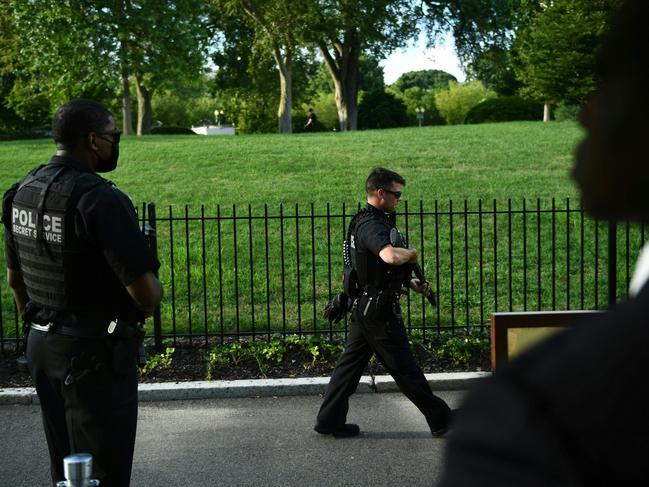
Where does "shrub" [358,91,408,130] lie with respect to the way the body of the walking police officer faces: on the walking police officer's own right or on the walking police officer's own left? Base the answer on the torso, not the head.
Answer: on the walking police officer's own left

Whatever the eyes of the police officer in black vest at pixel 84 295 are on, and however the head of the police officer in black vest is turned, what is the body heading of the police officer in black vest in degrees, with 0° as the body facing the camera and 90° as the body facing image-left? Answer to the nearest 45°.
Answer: approximately 225°

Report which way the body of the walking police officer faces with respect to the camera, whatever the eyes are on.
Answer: to the viewer's right

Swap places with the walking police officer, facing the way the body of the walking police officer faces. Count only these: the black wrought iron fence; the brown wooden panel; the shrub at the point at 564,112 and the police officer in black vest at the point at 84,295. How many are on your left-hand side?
2

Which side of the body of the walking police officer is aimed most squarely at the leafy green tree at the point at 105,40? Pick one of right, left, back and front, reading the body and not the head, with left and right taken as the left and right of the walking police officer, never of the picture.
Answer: left

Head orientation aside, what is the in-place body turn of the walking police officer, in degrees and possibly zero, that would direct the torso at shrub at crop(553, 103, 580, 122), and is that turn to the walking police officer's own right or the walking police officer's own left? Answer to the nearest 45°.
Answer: approximately 90° to the walking police officer's own left

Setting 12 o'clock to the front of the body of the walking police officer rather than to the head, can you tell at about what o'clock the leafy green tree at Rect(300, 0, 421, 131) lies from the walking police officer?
The leafy green tree is roughly at 9 o'clock from the walking police officer.

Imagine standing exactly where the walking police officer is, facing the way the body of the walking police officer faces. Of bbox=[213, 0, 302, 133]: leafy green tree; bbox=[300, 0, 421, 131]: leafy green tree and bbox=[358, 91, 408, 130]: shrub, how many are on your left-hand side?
3

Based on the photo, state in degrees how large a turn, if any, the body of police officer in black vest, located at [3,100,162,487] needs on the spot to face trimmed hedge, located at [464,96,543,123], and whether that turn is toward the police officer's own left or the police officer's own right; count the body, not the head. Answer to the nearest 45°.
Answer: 0° — they already face it

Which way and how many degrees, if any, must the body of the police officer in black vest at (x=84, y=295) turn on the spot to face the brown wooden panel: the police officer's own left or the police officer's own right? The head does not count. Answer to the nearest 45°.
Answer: approximately 90° to the police officer's own right

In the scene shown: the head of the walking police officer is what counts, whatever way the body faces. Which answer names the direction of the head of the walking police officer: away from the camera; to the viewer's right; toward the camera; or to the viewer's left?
to the viewer's right
